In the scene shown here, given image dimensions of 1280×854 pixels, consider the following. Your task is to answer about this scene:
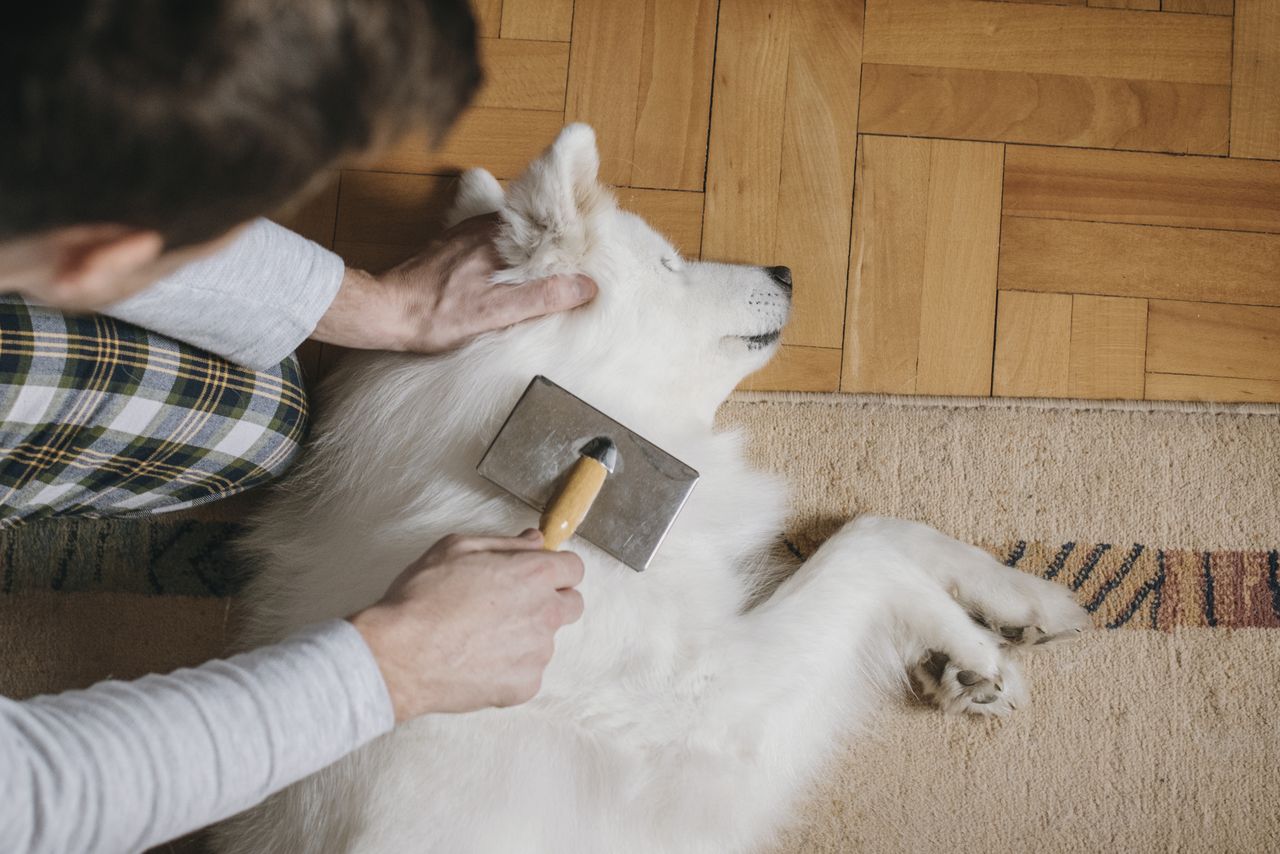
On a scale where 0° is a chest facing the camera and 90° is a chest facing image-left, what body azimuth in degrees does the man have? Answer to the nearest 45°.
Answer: approximately 270°

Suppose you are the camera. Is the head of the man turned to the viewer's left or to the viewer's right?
to the viewer's right
